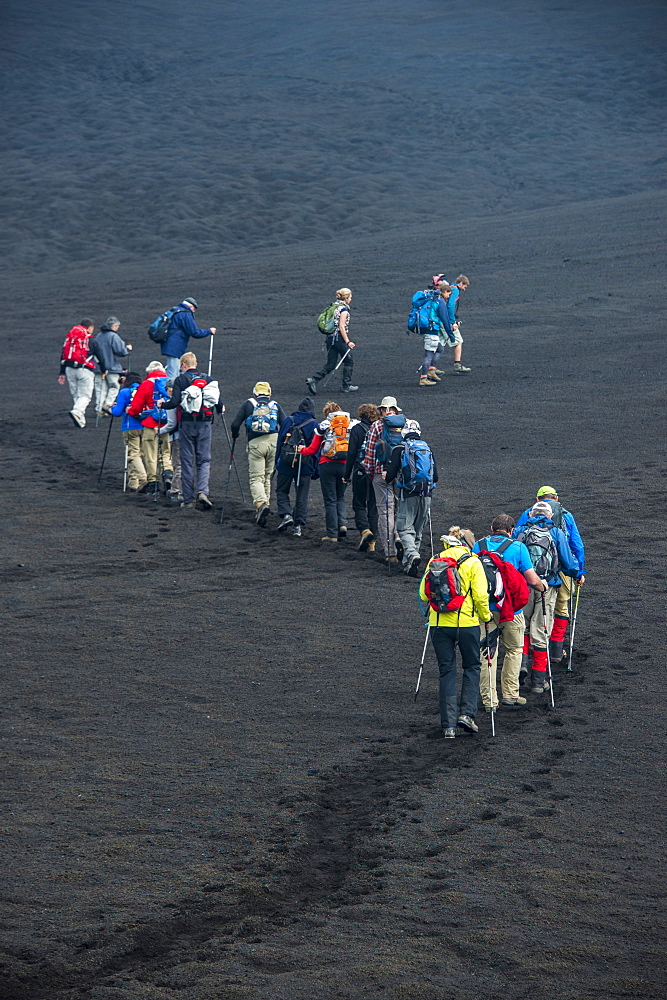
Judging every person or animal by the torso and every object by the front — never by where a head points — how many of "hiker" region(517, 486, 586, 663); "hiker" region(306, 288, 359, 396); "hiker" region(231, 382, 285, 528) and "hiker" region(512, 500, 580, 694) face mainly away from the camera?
3

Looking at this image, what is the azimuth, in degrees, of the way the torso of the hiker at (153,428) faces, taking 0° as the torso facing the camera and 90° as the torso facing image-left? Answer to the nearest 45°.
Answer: approximately 135°

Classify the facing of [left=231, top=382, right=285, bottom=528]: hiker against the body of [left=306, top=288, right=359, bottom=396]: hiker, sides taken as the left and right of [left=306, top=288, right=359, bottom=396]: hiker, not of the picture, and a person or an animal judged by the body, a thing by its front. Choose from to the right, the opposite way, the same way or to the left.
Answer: to the left

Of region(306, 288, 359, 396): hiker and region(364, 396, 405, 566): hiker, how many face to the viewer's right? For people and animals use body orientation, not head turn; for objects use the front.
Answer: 1

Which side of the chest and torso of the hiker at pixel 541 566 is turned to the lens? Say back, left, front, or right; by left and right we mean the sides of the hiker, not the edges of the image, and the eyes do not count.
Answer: back

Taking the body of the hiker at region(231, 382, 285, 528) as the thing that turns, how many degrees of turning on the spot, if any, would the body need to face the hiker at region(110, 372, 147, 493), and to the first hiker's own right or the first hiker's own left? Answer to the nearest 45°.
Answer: approximately 45° to the first hiker's own left

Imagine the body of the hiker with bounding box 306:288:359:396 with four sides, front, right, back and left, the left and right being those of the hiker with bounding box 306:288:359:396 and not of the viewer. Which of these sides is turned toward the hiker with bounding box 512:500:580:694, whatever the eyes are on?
right

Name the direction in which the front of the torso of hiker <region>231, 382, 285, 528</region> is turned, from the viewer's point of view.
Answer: away from the camera

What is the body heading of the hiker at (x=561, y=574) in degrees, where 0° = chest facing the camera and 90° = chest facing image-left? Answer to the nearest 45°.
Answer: approximately 180°

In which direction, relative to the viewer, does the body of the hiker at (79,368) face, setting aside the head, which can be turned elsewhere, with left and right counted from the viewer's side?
facing away from the viewer and to the right of the viewer
